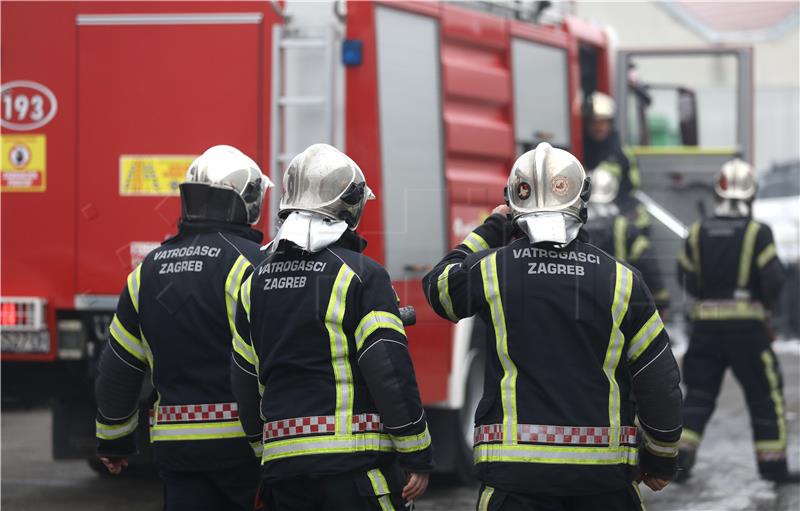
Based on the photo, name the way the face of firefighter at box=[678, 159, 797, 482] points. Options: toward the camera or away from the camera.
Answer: away from the camera

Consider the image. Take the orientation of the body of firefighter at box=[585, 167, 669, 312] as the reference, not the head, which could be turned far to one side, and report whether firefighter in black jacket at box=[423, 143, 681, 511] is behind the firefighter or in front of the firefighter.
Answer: behind

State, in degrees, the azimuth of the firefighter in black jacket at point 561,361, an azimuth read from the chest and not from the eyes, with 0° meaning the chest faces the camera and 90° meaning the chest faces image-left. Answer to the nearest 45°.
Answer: approximately 180°

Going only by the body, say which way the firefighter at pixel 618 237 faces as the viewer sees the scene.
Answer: away from the camera

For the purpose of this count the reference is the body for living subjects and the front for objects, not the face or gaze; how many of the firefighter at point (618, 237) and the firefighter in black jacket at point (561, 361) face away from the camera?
2

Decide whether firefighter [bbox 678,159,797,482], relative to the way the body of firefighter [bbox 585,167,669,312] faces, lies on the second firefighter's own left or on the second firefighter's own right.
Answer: on the second firefighter's own right

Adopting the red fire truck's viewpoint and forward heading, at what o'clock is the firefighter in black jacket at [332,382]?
The firefighter in black jacket is roughly at 4 o'clock from the red fire truck.

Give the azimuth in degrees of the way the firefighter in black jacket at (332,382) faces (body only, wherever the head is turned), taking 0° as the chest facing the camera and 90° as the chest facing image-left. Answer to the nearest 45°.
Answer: approximately 225°

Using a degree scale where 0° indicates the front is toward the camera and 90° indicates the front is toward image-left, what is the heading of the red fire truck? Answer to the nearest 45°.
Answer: approximately 225°

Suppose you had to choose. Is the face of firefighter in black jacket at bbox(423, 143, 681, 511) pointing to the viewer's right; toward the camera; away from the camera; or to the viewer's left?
away from the camera

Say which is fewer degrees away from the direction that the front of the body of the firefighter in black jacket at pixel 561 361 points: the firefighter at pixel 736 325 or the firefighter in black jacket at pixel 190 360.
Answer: the firefighter

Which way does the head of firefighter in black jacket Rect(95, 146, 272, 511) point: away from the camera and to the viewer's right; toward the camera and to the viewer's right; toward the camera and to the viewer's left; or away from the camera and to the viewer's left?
away from the camera and to the viewer's right

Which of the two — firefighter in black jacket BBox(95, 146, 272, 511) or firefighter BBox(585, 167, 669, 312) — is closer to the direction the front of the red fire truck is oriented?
the firefighter
